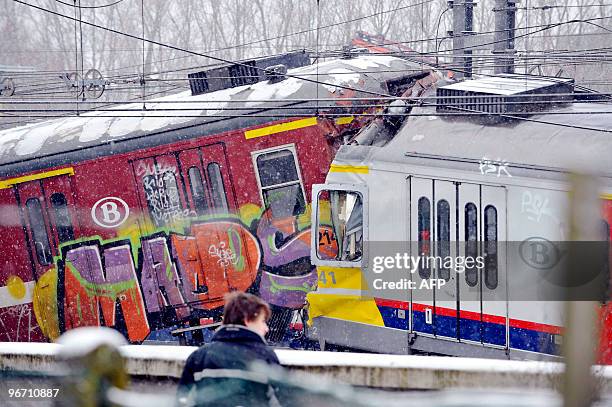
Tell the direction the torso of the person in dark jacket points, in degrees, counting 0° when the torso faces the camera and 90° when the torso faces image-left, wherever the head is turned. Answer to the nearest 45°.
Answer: approximately 225°

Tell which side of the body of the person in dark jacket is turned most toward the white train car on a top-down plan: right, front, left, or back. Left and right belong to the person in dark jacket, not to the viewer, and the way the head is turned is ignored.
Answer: front

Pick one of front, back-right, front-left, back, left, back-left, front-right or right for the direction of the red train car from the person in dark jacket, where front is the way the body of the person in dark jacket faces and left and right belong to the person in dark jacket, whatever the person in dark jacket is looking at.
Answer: front-left

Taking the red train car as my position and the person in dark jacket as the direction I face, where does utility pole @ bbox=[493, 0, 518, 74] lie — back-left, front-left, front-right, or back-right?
back-left

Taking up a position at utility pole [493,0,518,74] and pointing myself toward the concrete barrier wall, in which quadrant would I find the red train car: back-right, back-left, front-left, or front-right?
front-right

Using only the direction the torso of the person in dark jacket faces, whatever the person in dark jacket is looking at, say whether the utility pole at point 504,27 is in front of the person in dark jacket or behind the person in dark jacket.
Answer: in front

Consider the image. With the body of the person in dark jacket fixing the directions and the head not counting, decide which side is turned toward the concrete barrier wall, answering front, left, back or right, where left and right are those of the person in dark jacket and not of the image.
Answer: front
